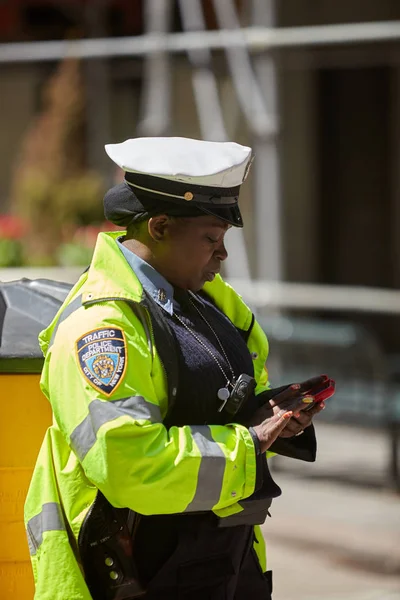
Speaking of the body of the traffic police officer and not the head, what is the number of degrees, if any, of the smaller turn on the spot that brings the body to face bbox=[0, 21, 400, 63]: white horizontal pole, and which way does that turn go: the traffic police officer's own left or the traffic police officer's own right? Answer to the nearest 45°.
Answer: approximately 135° to the traffic police officer's own left

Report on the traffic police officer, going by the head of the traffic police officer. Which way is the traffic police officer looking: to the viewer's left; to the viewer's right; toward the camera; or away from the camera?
to the viewer's right

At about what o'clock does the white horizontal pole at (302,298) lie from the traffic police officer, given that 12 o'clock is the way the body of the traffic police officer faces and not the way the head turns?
The white horizontal pole is roughly at 8 o'clock from the traffic police officer.

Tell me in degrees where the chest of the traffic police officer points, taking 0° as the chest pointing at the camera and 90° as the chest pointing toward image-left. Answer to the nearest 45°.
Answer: approximately 315°

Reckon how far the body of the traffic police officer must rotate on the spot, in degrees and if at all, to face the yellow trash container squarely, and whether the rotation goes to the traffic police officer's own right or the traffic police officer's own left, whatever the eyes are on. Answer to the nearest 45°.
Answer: approximately 180°
